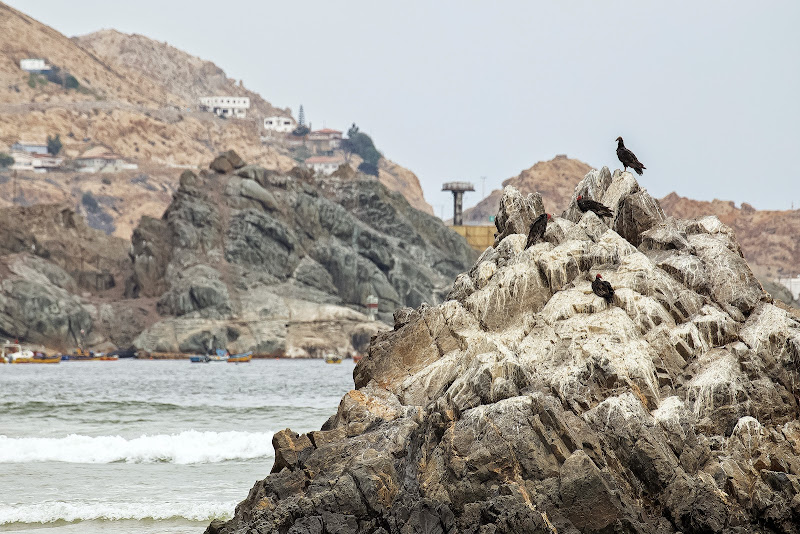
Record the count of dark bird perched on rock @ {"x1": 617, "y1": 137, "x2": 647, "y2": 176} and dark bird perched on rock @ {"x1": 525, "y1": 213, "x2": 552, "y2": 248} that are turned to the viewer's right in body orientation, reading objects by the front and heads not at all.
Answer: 1

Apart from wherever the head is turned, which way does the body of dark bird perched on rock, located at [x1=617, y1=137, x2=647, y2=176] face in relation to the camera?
to the viewer's left

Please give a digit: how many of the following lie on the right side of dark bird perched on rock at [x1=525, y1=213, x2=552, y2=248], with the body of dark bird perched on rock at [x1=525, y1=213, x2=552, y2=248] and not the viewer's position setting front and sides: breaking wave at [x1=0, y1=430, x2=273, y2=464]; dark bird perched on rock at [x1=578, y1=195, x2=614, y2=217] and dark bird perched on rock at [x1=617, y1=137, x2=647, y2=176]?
0

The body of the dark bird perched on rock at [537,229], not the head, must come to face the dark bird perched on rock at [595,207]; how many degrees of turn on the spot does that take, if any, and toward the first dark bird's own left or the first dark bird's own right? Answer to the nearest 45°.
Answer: approximately 45° to the first dark bird's own left

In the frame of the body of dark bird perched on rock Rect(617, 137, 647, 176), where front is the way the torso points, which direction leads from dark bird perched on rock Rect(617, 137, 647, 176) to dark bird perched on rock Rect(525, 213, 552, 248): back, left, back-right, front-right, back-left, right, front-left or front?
front-left

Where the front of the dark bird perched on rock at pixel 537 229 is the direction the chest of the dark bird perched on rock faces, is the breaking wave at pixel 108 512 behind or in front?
behind

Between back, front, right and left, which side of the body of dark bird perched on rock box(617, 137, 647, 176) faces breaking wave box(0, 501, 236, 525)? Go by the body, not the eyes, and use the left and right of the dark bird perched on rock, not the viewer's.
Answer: front

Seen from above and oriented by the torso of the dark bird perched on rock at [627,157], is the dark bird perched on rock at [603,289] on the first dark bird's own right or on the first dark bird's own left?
on the first dark bird's own left

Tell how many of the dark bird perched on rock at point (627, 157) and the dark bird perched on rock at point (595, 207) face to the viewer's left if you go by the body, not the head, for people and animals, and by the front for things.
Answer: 2

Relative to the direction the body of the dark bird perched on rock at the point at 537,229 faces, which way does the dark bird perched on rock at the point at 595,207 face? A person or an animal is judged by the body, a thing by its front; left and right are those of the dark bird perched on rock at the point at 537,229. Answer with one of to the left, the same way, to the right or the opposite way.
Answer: the opposite way

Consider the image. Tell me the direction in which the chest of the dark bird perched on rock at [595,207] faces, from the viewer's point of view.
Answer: to the viewer's left

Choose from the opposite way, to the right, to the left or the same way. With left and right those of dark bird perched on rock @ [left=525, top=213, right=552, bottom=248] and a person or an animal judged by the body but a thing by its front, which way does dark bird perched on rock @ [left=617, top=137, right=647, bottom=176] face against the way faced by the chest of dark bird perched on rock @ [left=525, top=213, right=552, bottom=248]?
the opposite way

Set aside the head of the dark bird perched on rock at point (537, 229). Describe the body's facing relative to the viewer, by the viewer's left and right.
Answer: facing to the right of the viewer

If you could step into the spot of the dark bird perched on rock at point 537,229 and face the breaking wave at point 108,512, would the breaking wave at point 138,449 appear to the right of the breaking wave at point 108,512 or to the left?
right
